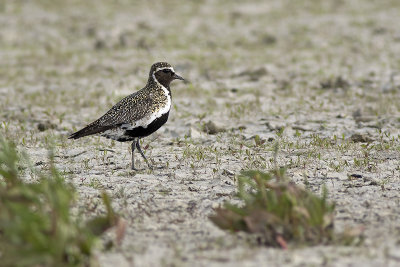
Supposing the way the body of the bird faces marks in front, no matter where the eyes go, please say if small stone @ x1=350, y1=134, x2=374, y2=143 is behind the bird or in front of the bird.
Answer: in front

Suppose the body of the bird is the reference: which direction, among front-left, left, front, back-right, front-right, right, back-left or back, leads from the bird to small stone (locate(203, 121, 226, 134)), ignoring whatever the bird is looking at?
front-left

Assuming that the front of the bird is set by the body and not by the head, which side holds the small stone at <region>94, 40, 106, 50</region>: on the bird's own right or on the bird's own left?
on the bird's own left

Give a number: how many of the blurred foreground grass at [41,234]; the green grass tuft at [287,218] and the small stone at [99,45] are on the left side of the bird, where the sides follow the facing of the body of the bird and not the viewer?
1

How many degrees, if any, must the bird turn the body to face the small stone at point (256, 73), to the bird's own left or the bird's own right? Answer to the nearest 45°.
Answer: approximately 45° to the bird's own left

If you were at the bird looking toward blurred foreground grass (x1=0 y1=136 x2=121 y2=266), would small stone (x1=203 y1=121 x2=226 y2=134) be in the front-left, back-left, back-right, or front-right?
back-left

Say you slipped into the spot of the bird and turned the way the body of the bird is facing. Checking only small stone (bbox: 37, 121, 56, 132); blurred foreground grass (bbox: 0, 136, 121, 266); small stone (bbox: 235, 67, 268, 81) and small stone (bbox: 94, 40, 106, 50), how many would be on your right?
1

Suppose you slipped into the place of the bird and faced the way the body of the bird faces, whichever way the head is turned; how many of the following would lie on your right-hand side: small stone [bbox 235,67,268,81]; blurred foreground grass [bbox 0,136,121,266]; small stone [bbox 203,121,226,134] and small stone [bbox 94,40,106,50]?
1

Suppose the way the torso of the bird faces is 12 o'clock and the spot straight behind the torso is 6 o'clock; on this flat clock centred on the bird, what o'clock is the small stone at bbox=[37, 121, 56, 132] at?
The small stone is roughly at 8 o'clock from the bird.

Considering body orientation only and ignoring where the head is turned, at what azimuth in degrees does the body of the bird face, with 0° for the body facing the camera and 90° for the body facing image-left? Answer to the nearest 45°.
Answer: approximately 270°

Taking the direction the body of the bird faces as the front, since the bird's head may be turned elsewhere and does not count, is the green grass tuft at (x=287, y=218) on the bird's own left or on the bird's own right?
on the bird's own right

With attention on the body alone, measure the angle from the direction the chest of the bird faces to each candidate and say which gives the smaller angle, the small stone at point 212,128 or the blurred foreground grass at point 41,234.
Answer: the small stone
